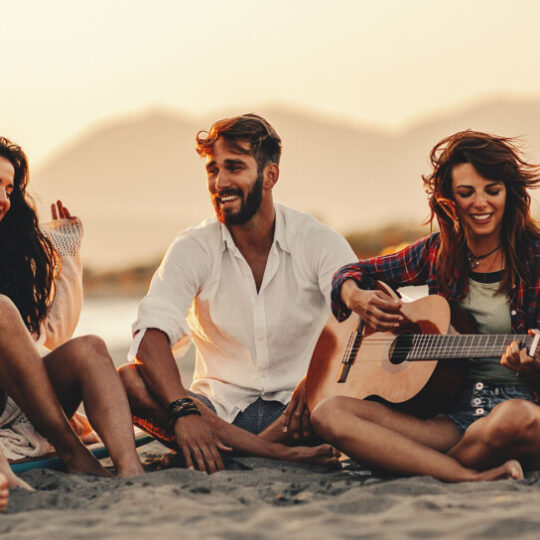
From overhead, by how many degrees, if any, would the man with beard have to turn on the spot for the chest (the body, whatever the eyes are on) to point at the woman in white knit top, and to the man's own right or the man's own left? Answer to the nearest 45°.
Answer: approximately 45° to the man's own right

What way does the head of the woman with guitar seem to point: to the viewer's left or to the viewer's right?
to the viewer's left

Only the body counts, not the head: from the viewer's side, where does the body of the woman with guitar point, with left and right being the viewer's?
facing the viewer

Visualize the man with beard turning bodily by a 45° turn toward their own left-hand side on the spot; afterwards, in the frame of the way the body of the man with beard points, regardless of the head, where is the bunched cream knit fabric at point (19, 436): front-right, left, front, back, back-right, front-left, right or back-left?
right

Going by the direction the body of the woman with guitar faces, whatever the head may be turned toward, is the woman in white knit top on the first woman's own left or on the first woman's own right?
on the first woman's own right

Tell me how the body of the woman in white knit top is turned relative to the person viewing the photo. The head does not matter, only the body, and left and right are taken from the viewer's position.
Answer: facing the viewer and to the right of the viewer

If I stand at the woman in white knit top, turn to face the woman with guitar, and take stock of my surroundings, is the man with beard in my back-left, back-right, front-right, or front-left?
front-left

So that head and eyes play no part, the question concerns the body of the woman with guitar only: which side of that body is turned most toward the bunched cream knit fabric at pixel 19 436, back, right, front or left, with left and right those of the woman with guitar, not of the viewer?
right

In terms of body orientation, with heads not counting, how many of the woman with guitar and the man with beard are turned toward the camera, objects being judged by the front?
2

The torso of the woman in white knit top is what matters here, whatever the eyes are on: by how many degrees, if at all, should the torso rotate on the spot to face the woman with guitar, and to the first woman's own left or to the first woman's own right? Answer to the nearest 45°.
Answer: approximately 45° to the first woman's own left

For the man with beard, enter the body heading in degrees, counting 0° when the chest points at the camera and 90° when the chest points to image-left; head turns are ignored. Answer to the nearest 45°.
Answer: approximately 0°
